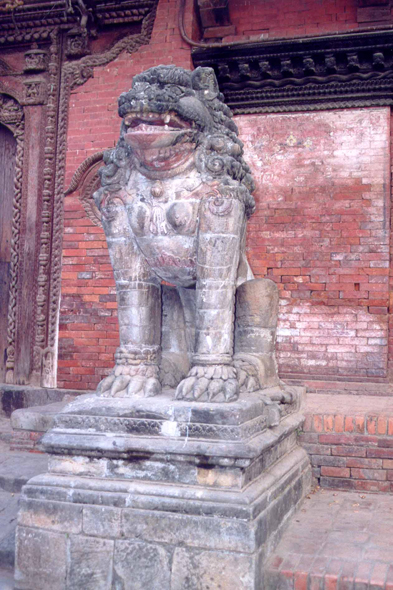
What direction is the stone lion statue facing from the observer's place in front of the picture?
facing the viewer and to the left of the viewer

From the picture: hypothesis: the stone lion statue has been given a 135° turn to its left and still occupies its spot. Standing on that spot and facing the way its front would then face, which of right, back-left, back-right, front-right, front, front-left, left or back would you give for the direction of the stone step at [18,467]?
back-left
